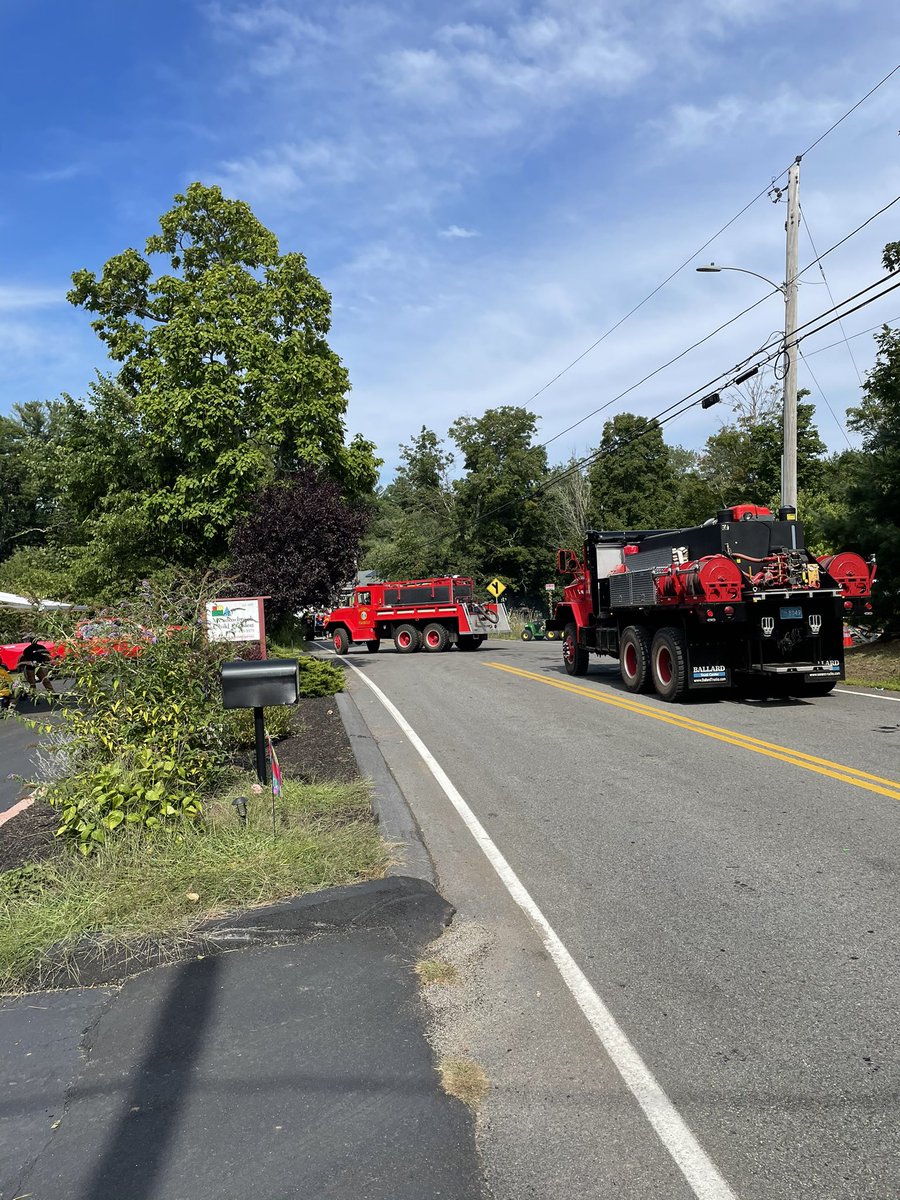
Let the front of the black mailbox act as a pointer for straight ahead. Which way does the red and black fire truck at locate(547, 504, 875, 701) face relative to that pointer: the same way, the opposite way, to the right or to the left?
to the left

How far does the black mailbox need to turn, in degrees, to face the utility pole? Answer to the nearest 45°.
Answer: approximately 45° to its left

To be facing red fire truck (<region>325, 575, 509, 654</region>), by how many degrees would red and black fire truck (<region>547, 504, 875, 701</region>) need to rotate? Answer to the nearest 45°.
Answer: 0° — it already faces it

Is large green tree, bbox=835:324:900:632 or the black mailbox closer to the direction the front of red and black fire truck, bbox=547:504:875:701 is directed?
the large green tree

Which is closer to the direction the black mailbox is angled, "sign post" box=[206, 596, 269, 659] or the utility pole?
the utility pole

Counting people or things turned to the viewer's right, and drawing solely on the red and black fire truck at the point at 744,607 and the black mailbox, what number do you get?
1

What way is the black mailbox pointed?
to the viewer's right

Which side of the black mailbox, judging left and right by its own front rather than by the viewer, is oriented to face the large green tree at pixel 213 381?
left

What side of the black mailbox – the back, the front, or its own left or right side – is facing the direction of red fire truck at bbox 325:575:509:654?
left

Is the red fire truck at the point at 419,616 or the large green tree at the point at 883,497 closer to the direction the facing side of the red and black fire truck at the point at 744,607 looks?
the red fire truck

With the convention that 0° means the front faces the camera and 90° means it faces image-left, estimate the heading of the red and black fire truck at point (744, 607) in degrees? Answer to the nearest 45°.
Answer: approximately 135°

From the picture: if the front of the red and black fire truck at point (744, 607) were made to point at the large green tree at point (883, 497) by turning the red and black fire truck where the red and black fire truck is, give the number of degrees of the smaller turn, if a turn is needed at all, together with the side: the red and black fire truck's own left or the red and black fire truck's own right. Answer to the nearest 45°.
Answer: approximately 90° to the red and black fire truck's own right
